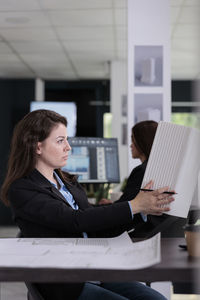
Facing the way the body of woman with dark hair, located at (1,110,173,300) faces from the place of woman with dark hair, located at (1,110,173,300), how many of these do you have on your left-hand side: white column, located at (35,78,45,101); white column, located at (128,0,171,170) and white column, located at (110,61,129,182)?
3

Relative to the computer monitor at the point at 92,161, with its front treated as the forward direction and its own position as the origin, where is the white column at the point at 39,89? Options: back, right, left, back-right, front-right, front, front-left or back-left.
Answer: back

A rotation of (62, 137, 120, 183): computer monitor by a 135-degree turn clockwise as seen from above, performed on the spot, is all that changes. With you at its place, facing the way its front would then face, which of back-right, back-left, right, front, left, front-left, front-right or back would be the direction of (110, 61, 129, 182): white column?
front-right

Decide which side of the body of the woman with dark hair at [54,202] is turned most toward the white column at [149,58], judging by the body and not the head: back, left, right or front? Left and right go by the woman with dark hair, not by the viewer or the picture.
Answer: left

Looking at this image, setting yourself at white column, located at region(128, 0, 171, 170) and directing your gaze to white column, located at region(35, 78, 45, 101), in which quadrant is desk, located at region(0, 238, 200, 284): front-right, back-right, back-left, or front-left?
back-left

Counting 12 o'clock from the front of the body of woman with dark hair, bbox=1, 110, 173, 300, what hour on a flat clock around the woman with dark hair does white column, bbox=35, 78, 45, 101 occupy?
The white column is roughly at 9 o'clock from the woman with dark hair.

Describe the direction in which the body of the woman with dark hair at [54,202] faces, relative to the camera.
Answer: to the viewer's right

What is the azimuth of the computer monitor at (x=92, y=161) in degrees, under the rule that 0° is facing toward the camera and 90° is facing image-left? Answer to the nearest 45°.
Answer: approximately 0°

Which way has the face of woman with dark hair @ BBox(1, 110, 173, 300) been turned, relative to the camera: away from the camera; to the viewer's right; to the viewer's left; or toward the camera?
to the viewer's right

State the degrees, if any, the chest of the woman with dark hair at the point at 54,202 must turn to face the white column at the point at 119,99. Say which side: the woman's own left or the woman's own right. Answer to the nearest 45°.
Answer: approximately 90° to the woman's own left
